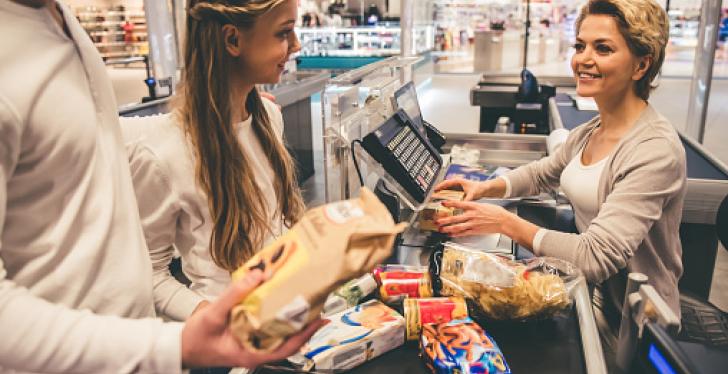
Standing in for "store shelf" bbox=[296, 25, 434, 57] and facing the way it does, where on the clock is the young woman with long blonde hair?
The young woman with long blonde hair is roughly at 12 o'clock from the store shelf.

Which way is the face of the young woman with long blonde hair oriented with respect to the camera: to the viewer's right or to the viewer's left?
to the viewer's right

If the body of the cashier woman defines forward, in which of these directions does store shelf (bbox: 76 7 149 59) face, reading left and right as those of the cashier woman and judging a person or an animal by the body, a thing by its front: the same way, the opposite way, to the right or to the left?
to the left

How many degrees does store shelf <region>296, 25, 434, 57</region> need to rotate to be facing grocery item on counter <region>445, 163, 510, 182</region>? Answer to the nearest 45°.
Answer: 0° — it already faces it

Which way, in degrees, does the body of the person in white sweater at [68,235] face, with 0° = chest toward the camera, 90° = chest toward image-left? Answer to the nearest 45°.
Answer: approximately 315°

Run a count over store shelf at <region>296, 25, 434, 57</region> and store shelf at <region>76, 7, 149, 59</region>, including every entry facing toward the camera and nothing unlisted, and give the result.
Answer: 2
